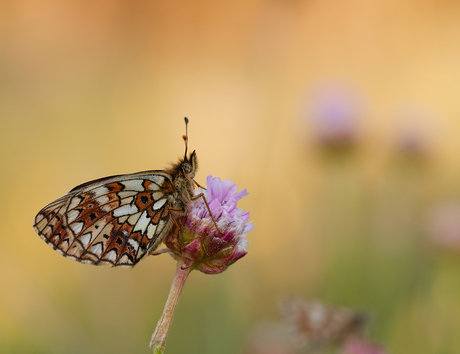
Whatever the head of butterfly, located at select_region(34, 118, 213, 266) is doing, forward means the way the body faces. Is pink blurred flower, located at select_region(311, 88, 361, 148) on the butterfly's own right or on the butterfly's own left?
on the butterfly's own left

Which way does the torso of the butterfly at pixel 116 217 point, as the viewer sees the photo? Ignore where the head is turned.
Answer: to the viewer's right

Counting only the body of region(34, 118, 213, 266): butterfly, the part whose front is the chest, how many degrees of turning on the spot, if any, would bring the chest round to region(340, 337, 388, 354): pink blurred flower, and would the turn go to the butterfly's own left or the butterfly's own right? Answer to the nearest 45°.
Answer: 0° — it already faces it
